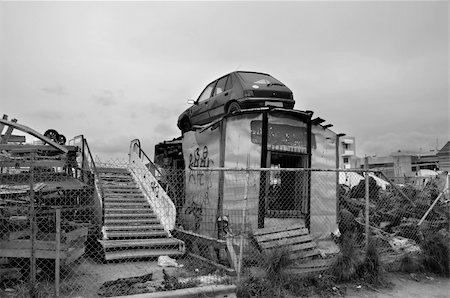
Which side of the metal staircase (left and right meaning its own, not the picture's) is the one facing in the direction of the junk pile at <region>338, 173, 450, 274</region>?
left

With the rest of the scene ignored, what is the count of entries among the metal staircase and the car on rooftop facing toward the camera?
1

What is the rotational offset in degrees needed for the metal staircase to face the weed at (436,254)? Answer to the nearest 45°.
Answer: approximately 45° to its left

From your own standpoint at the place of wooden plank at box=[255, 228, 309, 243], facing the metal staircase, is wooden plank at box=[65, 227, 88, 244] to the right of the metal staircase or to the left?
left

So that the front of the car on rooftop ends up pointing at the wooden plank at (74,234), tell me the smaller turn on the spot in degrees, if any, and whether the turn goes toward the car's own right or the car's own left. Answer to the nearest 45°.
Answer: approximately 90° to the car's own left

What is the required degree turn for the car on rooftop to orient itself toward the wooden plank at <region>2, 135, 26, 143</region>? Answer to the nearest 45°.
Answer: approximately 45° to its left

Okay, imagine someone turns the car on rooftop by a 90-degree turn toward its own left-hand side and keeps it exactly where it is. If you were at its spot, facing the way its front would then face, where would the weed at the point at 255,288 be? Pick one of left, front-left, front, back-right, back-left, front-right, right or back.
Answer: front-left

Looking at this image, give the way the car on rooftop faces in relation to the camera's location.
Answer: facing away from the viewer and to the left of the viewer

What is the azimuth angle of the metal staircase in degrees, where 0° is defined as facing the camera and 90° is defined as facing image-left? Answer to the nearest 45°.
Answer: approximately 0°
